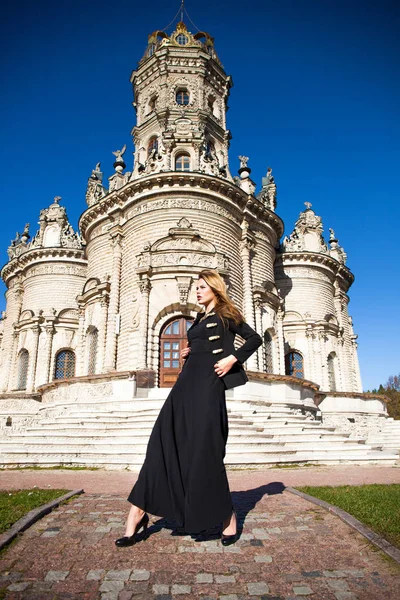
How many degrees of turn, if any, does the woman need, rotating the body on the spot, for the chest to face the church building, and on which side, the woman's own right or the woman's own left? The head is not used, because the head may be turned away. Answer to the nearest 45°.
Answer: approximately 135° to the woman's own right

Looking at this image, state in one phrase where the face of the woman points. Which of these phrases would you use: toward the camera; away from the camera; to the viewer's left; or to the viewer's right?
to the viewer's left

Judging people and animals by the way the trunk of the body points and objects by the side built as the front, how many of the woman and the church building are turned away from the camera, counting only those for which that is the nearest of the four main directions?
0

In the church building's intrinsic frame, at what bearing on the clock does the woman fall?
The woman is roughly at 12 o'clock from the church building.

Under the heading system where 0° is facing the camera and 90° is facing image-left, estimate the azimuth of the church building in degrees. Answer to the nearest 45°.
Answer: approximately 0°
